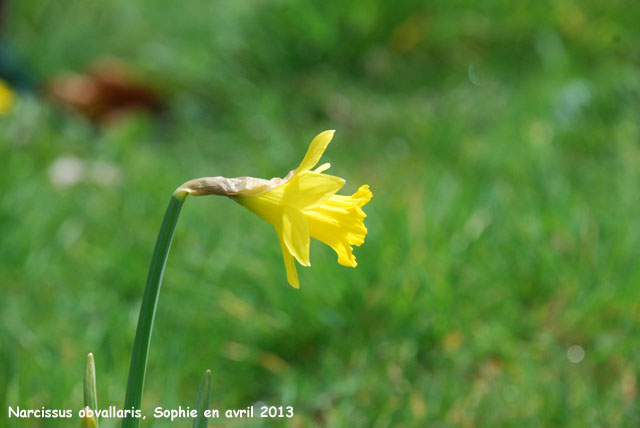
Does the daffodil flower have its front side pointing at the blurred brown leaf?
no

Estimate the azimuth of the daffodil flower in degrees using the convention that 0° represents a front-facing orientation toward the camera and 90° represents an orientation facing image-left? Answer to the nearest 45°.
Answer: approximately 270°
